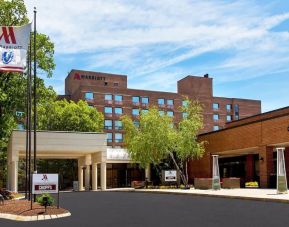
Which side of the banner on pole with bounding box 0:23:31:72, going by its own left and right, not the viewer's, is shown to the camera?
front

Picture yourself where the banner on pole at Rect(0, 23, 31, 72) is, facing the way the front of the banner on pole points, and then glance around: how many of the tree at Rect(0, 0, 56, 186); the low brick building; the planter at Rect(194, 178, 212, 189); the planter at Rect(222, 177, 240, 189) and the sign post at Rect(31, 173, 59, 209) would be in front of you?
1

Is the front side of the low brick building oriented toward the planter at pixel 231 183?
yes

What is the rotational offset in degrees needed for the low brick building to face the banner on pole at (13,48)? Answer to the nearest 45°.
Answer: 0° — it already faces it

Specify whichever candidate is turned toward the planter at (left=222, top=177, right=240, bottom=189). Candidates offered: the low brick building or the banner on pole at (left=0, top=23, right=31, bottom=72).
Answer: the low brick building

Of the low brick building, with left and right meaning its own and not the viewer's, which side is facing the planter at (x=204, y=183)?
right

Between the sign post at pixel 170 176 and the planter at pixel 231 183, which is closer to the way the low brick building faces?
the planter

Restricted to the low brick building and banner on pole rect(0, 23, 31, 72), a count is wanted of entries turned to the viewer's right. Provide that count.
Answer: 0

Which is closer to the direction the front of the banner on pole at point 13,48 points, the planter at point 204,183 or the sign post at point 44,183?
the sign post

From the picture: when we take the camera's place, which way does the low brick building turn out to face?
facing the viewer and to the left of the viewer

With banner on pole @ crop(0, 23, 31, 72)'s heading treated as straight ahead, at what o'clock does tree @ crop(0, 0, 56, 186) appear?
The tree is roughly at 6 o'clock from the banner on pole.
